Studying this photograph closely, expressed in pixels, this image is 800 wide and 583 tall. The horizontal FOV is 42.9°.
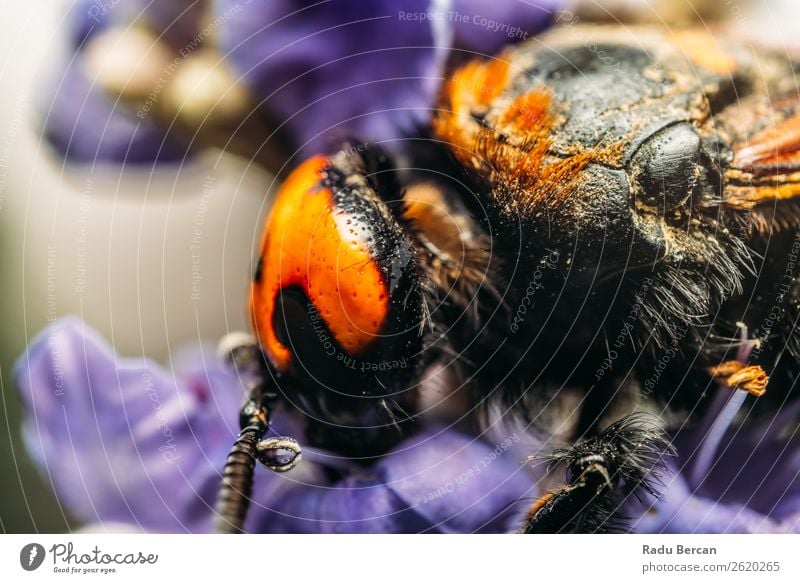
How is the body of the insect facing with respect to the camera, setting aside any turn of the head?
to the viewer's left
